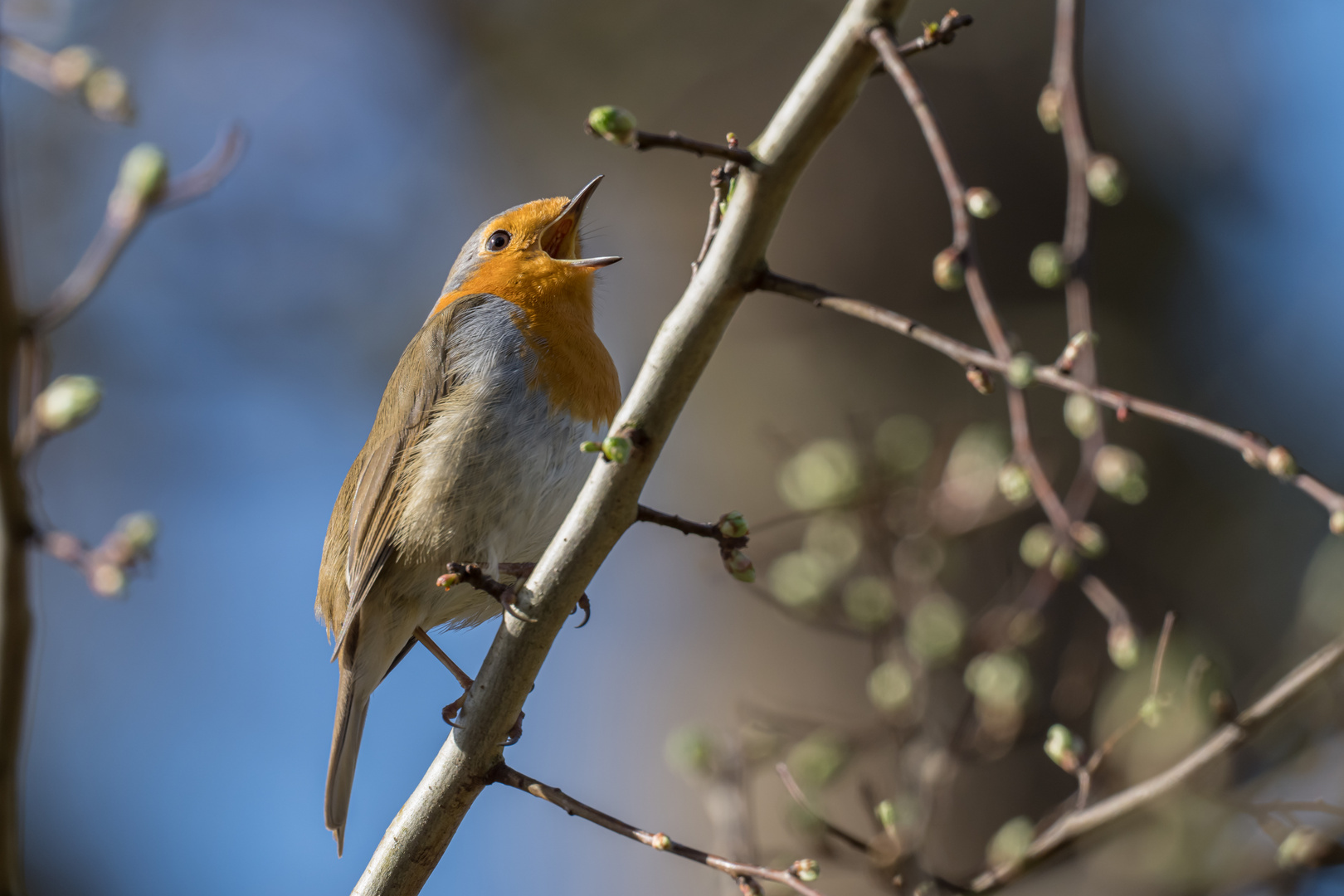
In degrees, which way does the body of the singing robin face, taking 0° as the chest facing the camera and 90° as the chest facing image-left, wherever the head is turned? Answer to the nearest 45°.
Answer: approximately 270°
